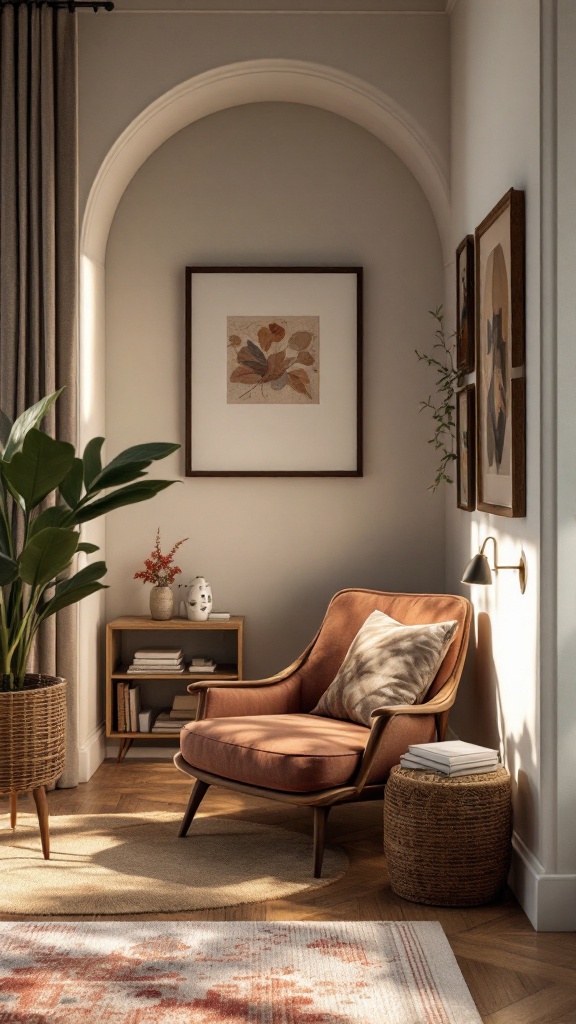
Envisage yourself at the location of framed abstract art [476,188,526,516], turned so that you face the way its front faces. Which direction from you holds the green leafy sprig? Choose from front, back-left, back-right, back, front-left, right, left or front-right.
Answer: right

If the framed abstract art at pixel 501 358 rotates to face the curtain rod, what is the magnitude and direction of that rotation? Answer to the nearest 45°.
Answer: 0° — it already faces it

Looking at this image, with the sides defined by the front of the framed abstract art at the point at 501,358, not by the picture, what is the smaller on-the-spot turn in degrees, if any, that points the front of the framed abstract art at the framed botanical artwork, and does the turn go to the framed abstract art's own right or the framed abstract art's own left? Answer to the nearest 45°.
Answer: approximately 45° to the framed abstract art's own right

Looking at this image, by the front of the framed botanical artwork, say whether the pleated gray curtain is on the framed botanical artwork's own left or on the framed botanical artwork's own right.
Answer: on the framed botanical artwork's own right

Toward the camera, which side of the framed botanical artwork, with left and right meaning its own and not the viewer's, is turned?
front

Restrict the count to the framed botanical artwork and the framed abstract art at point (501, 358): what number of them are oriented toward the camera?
1

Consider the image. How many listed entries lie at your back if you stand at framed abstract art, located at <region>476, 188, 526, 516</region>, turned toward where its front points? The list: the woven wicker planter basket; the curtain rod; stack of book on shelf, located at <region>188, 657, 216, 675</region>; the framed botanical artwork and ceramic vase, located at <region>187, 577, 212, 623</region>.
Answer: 0

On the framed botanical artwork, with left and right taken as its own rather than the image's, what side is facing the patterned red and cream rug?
front

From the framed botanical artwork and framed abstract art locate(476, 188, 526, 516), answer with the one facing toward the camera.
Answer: the framed botanical artwork

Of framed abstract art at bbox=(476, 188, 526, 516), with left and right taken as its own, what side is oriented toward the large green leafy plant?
front

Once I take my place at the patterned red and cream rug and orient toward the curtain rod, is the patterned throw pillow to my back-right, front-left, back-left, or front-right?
front-right

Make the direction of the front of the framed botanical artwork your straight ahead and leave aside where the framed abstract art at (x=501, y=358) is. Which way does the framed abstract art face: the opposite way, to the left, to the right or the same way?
to the right

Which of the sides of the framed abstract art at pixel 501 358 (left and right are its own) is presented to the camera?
left

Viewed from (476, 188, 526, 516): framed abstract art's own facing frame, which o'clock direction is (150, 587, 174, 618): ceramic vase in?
The ceramic vase is roughly at 1 o'clock from the framed abstract art.

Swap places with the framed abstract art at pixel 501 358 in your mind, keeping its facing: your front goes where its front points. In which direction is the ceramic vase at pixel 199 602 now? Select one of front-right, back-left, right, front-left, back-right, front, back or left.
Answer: front-right

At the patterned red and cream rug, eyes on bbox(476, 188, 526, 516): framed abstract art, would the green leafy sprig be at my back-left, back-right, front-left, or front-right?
front-left
